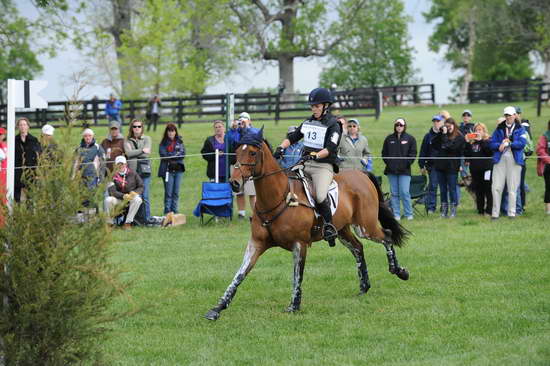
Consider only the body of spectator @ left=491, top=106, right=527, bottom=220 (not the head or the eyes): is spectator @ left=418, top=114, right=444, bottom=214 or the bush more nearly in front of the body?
the bush

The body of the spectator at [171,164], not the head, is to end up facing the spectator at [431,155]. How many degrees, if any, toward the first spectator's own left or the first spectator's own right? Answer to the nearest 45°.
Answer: approximately 90° to the first spectator's own left

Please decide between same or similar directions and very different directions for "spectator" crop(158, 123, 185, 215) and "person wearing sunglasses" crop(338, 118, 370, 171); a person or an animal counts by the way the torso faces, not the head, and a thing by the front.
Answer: same or similar directions

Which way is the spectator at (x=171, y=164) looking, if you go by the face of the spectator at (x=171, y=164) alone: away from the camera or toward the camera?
toward the camera

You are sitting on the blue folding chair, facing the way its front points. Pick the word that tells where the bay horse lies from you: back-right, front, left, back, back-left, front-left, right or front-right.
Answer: front

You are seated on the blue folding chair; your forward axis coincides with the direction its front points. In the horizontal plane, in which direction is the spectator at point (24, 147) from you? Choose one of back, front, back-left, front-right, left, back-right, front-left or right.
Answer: right

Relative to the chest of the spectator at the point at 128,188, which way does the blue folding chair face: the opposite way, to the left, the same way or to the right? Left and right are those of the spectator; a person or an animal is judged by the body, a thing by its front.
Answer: the same way

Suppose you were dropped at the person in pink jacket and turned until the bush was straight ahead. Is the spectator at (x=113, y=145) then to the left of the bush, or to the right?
right

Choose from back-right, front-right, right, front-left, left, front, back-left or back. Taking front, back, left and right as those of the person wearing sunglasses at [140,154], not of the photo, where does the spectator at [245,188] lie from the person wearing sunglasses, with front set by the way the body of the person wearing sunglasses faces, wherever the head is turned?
left

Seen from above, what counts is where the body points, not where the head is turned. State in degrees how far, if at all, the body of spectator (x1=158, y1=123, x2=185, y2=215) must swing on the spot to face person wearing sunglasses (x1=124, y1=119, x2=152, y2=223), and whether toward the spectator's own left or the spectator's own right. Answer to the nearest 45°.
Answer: approximately 90° to the spectator's own right

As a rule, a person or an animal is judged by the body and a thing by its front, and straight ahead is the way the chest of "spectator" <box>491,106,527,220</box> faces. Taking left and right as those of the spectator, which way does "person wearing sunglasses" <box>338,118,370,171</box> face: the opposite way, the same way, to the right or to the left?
the same way

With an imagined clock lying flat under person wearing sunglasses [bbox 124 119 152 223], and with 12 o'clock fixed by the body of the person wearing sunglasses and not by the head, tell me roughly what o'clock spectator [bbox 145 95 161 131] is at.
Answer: The spectator is roughly at 6 o'clock from the person wearing sunglasses.

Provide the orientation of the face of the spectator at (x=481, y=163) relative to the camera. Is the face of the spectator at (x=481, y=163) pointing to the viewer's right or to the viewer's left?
to the viewer's left

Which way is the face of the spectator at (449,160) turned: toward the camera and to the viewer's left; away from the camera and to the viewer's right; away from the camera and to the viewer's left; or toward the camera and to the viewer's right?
toward the camera and to the viewer's left

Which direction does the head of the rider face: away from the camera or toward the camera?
toward the camera

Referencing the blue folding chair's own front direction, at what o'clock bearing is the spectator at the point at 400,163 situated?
The spectator is roughly at 9 o'clock from the blue folding chair.

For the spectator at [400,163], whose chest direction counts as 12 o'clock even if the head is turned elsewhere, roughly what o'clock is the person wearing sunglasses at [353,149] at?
The person wearing sunglasses is roughly at 2 o'clock from the spectator.

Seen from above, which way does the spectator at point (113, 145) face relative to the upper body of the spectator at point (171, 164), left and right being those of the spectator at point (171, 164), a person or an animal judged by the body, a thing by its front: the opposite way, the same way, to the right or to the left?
the same way

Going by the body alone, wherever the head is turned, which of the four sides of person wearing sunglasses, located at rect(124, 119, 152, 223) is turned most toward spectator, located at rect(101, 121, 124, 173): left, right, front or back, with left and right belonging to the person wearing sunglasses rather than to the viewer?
right

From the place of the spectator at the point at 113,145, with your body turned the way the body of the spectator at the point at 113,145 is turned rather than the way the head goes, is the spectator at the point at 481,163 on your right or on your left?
on your left

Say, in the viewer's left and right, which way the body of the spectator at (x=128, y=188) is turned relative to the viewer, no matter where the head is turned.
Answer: facing the viewer

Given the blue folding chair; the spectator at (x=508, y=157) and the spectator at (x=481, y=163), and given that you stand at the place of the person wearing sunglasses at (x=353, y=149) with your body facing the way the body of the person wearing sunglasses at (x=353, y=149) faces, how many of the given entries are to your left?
2
